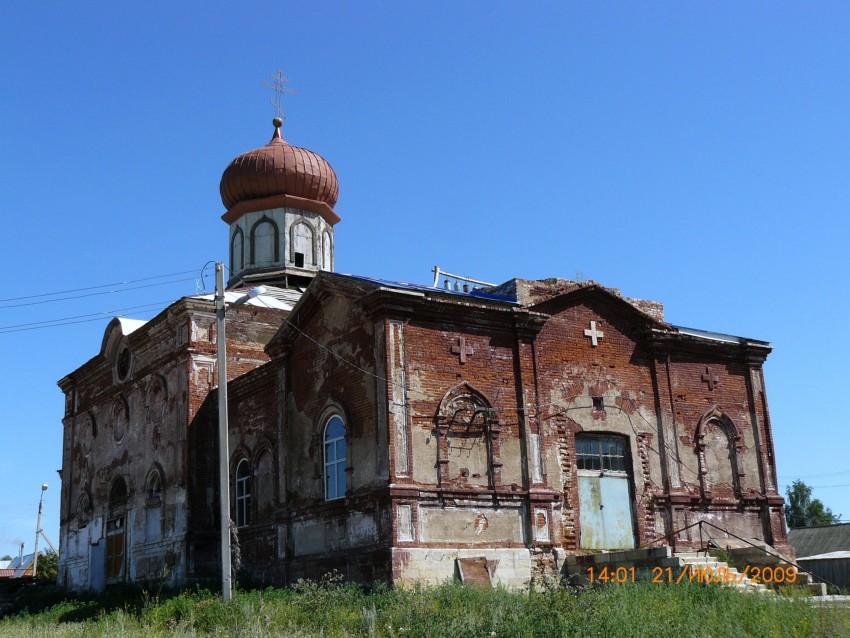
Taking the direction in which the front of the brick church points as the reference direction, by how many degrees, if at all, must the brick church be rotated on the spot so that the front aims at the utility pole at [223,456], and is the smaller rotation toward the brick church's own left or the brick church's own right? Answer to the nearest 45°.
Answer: approximately 90° to the brick church's own right

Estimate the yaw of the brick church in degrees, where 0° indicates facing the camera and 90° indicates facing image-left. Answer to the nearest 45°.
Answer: approximately 315°

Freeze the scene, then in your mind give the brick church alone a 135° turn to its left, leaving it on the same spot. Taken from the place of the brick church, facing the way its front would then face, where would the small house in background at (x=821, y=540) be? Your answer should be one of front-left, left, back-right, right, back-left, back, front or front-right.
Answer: front-right
